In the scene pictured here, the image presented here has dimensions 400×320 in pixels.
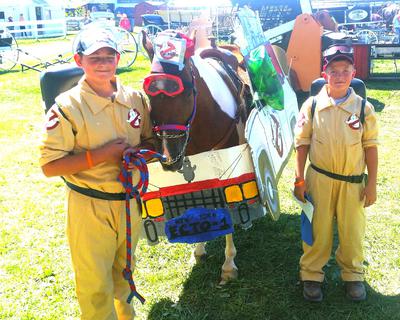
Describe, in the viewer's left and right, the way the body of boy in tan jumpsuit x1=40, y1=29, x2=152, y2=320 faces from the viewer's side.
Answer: facing the viewer and to the right of the viewer

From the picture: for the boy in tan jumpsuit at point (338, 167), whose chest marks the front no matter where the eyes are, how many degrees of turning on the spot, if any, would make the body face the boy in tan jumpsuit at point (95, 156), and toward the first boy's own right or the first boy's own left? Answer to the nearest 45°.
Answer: approximately 45° to the first boy's own right

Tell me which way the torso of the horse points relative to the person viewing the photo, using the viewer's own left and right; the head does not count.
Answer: facing the viewer and to the left of the viewer

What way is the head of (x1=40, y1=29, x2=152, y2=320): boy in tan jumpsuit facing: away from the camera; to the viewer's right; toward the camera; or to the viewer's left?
toward the camera

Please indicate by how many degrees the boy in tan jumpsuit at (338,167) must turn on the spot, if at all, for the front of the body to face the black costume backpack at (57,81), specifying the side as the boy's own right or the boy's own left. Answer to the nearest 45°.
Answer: approximately 90° to the boy's own right

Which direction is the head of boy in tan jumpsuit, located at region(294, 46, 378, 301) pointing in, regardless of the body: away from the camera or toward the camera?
toward the camera

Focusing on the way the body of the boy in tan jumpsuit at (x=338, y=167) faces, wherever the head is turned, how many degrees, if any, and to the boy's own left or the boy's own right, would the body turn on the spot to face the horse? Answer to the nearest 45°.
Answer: approximately 45° to the boy's own right

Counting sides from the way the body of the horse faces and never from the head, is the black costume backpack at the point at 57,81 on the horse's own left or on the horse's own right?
on the horse's own right
